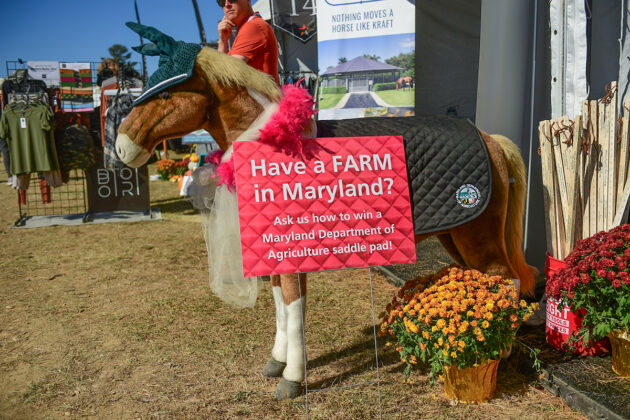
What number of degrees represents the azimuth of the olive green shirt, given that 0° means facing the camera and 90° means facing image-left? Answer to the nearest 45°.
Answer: approximately 0°

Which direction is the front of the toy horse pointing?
to the viewer's left

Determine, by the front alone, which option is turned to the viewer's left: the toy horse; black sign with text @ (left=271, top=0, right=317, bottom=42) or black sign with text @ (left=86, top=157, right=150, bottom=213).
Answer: the toy horse

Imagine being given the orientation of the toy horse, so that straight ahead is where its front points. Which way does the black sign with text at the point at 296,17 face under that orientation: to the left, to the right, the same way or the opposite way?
to the left

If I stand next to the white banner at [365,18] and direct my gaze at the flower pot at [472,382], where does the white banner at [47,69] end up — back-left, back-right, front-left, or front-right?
back-right

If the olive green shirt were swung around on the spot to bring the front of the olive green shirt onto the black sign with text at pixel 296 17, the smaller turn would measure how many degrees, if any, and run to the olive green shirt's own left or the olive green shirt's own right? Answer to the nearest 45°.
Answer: approximately 90° to the olive green shirt's own left

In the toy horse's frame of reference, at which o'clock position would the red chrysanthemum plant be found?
The red chrysanthemum plant is roughly at 6 o'clock from the toy horse.

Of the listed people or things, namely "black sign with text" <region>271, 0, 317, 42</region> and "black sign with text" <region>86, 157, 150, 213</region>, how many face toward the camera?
2

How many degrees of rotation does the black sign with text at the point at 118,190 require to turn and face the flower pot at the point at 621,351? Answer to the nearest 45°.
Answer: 0° — it already faces it
